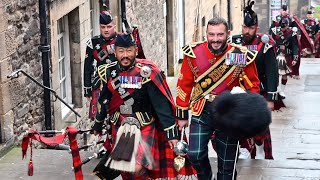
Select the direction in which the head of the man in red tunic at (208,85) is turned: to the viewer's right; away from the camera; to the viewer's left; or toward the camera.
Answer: toward the camera

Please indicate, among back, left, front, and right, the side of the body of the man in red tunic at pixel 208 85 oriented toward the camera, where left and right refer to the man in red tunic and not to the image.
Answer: front
